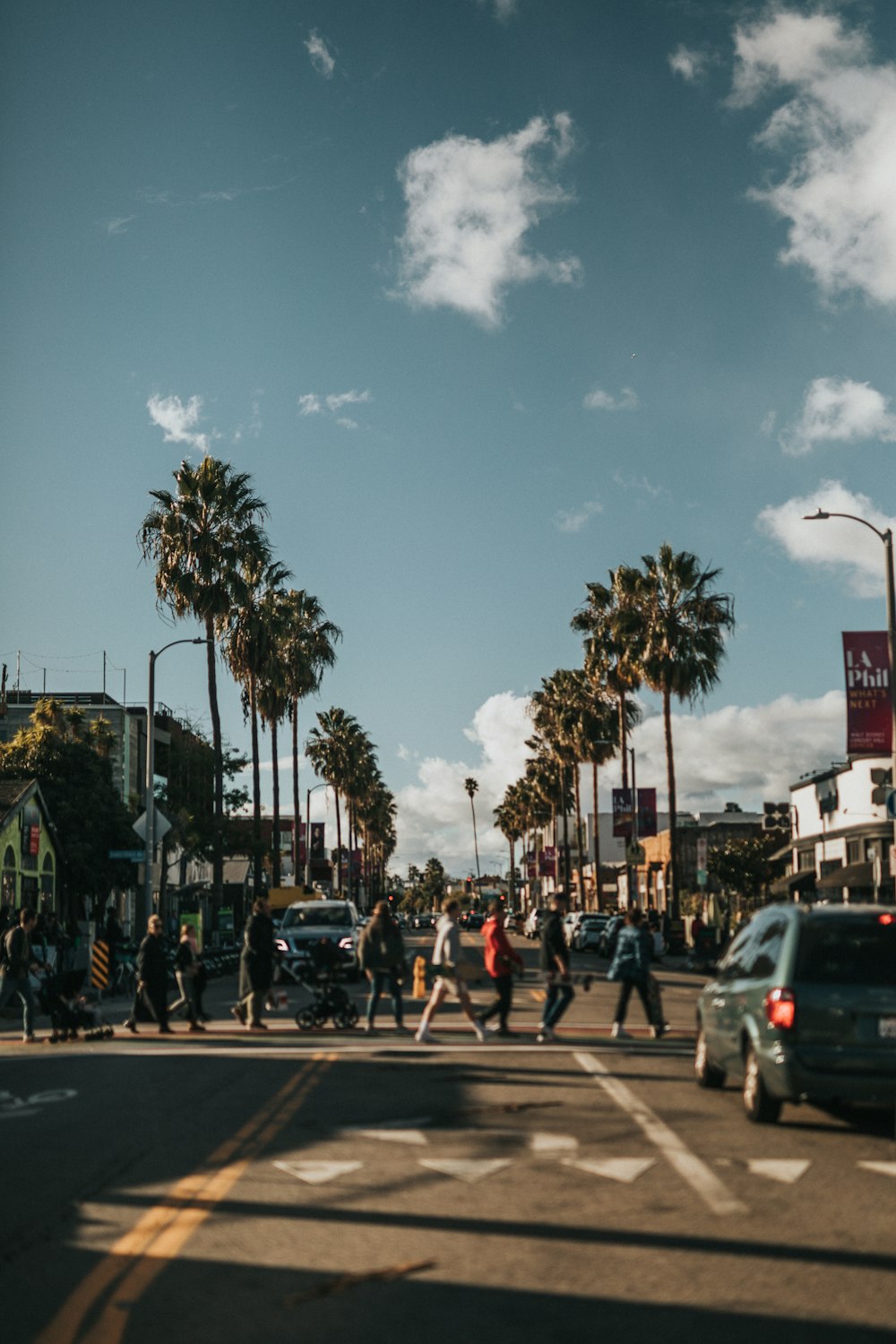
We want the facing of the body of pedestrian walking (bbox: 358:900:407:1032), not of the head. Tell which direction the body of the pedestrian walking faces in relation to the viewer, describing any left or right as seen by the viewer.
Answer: facing away from the viewer

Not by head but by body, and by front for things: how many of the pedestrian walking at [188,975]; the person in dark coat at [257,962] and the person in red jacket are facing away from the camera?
0

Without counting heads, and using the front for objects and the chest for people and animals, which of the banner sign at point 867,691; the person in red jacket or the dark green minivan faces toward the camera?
the banner sign

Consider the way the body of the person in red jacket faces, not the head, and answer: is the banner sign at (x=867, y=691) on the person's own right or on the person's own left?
on the person's own left

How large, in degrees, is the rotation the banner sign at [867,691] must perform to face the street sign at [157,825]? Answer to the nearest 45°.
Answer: approximately 90° to its right

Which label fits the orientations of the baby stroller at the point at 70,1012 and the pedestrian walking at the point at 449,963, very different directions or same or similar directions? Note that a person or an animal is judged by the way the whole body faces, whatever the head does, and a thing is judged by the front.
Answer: same or similar directions

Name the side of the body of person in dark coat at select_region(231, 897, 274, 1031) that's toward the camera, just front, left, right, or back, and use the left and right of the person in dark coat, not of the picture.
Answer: right

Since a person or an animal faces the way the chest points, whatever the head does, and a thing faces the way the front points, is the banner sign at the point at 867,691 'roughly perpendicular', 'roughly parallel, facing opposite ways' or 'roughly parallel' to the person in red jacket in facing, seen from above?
roughly perpendicular
